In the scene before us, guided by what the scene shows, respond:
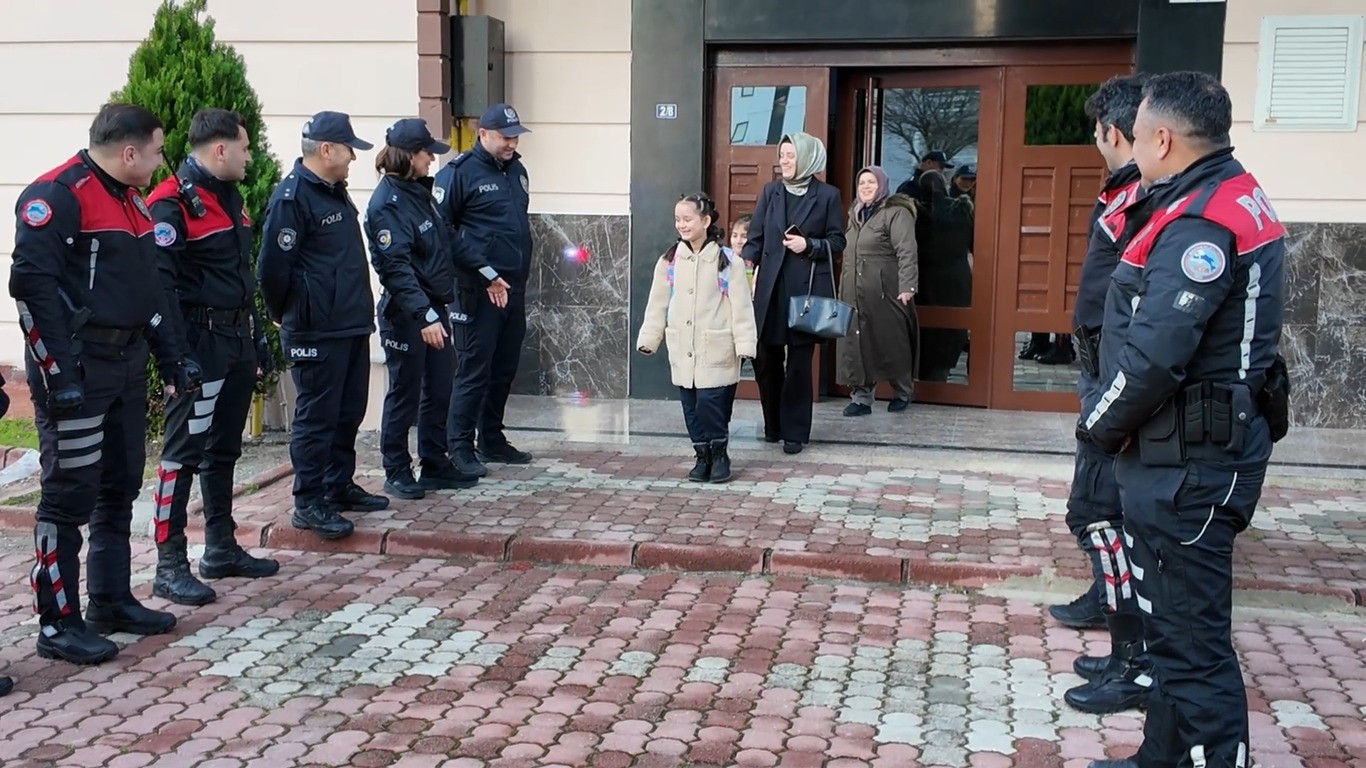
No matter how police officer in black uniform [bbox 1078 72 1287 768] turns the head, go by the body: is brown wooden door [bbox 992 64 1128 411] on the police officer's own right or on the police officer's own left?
on the police officer's own right

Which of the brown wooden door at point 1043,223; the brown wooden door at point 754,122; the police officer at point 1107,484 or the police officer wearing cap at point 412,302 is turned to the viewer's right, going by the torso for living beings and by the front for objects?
the police officer wearing cap

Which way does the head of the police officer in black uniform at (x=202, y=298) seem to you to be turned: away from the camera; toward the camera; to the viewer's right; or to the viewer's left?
to the viewer's right

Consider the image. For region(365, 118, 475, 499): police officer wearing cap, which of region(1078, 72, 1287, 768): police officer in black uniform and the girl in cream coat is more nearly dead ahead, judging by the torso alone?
the girl in cream coat

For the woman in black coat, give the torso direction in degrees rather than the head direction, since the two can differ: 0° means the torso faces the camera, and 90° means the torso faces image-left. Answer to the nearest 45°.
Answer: approximately 0°

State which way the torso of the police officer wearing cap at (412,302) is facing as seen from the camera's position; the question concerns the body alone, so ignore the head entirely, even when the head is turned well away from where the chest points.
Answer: to the viewer's right

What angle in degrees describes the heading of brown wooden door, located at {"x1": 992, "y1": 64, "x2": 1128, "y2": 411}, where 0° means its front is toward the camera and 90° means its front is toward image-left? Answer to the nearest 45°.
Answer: approximately 0°

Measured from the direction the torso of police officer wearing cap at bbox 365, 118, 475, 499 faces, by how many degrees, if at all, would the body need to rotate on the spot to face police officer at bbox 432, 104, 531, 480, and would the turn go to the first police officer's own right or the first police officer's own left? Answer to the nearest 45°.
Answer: approximately 45° to the first police officer's own left

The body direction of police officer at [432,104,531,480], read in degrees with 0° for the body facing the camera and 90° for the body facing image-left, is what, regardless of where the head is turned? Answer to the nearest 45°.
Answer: approximately 315°

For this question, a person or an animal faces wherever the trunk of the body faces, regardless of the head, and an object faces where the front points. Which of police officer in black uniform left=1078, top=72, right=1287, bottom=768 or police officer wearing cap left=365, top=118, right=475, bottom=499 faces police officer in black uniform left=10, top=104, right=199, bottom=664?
police officer in black uniform left=1078, top=72, right=1287, bottom=768

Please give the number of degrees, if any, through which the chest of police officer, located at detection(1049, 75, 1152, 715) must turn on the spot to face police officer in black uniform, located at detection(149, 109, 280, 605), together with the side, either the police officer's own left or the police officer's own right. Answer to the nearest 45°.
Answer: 0° — they already face them

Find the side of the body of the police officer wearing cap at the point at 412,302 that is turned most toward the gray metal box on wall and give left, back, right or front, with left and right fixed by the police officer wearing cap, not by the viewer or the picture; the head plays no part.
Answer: left

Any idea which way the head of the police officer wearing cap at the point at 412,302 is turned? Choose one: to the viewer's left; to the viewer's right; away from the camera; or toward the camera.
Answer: to the viewer's right

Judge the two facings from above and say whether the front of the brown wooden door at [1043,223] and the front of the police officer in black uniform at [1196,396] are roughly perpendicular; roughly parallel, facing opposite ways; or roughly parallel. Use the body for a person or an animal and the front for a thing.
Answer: roughly perpendicular

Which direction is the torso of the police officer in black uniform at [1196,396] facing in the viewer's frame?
to the viewer's left

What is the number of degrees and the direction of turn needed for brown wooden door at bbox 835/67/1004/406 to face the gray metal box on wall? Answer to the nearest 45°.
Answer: approximately 90° to its right

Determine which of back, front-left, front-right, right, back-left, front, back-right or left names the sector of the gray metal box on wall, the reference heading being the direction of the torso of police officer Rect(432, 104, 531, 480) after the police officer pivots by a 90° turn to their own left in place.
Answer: front-left
